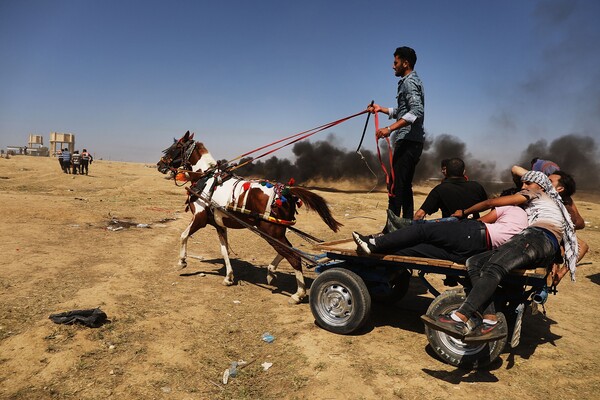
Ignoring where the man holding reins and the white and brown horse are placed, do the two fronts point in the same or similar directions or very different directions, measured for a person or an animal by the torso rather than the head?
same or similar directions

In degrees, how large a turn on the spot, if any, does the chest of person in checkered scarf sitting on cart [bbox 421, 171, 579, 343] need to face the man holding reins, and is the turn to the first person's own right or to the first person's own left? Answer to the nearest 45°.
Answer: approximately 45° to the first person's own right

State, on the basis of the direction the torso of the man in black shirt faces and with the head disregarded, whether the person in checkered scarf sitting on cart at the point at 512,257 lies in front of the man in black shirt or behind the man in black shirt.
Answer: behind

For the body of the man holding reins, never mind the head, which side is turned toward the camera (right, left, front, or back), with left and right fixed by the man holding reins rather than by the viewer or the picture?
left

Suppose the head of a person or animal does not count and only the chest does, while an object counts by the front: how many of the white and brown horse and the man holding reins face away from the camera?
0

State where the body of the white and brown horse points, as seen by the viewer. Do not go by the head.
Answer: to the viewer's left

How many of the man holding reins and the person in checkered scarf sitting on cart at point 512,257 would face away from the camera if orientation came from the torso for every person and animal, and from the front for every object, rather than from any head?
0

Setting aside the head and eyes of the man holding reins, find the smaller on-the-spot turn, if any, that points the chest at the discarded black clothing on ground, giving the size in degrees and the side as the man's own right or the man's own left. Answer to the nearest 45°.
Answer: approximately 45° to the man's own left
